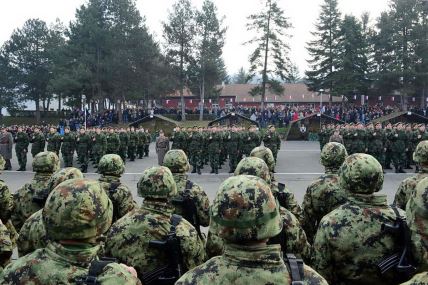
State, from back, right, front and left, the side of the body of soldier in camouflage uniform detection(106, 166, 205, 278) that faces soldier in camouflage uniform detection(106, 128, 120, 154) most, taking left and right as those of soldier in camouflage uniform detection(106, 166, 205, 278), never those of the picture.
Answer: front

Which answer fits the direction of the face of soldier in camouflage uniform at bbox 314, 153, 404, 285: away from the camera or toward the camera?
away from the camera

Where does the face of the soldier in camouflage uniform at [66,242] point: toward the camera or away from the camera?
away from the camera

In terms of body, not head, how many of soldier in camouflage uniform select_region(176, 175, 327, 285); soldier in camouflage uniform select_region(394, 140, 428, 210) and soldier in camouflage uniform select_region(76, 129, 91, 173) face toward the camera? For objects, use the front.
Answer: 1

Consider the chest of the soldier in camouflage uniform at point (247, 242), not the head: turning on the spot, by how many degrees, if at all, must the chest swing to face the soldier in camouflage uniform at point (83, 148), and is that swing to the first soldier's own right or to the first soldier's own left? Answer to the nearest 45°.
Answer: approximately 45° to the first soldier's own left

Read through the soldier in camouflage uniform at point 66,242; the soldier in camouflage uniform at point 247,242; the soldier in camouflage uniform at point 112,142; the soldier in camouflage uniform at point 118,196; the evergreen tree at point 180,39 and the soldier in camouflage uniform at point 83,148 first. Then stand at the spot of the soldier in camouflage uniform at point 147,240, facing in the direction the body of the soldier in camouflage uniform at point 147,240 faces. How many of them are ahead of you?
4

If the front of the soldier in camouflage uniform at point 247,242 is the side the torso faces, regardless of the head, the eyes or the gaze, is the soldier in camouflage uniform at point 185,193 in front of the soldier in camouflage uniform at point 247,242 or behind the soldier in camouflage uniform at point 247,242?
in front

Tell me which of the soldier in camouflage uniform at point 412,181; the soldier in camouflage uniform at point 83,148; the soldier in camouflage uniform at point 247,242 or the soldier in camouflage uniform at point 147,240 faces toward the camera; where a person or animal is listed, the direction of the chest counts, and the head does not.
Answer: the soldier in camouflage uniform at point 83,148

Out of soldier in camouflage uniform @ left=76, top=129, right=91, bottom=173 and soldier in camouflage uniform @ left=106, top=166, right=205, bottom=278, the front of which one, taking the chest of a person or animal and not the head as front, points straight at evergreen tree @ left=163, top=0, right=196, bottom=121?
soldier in camouflage uniform @ left=106, top=166, right=205, bottom=278

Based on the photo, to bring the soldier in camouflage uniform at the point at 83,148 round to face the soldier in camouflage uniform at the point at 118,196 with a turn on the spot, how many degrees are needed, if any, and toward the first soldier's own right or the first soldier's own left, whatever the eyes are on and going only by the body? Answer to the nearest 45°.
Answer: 0° — they already face them

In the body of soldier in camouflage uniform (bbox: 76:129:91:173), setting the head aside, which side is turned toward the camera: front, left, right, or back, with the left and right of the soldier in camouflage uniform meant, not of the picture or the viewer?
front

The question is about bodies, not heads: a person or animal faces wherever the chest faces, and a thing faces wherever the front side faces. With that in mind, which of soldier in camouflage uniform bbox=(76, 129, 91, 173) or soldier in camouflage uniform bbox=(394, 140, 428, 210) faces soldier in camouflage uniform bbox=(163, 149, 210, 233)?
soldier in camouflage uniform bbox=(76, 129, 91, 173)

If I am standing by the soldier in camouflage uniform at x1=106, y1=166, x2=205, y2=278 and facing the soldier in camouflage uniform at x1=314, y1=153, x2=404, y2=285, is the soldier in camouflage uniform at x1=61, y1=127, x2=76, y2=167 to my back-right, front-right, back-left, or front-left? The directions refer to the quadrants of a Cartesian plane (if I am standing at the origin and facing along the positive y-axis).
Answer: back-left

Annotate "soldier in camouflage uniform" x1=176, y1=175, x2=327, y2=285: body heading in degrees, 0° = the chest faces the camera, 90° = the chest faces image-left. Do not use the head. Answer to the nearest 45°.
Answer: approximately 180°

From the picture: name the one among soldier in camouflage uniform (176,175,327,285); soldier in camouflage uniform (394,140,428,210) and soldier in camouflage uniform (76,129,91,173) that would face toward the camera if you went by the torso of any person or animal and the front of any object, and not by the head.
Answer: soldier in camouflage uniform (76,129,91,173)

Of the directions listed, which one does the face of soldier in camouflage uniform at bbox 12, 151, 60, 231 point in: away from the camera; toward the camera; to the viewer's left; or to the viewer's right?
away from the camera

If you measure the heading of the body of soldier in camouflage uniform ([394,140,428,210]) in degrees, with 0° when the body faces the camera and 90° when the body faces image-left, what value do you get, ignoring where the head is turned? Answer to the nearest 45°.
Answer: approximately 180°

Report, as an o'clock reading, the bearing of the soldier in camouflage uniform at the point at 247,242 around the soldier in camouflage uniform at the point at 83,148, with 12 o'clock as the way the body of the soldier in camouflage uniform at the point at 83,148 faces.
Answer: the soldier in camouflage uniform at the point at 247,242 is roughly at 12 o'clock from the soldier in camouflage uniform at the point at 83,148.

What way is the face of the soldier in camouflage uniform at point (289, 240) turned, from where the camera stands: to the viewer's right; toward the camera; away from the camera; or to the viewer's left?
away from the camera

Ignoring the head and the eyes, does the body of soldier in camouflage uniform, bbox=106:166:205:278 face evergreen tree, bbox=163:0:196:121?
yes
